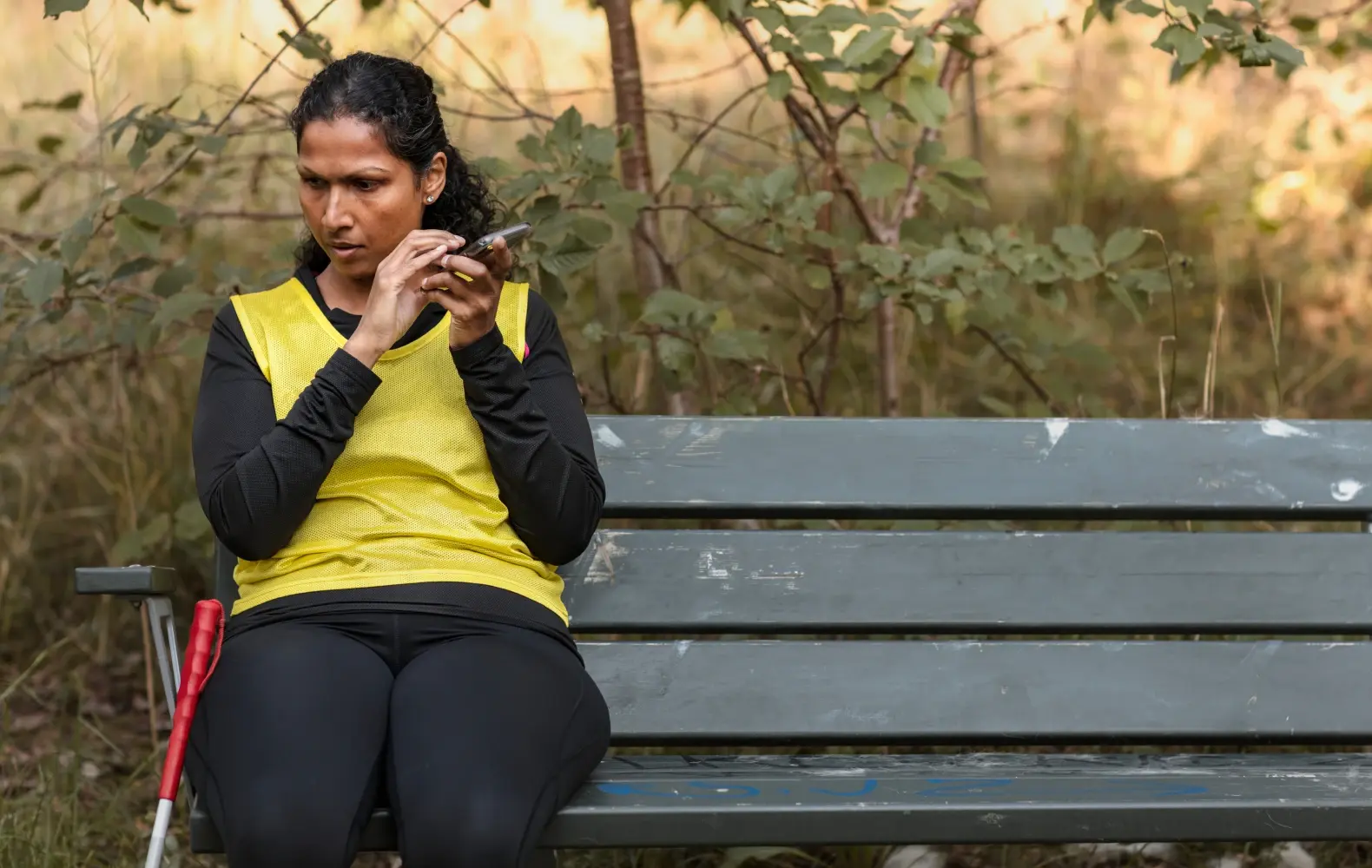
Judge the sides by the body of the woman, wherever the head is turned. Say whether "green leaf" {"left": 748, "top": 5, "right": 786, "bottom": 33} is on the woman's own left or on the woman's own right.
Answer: on the woman's own left

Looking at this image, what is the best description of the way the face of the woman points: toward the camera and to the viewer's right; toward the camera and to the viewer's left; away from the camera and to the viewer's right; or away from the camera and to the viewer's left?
toward the camera and to the viewer's left

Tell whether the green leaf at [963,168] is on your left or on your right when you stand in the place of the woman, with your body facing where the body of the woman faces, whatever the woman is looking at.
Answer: on your left

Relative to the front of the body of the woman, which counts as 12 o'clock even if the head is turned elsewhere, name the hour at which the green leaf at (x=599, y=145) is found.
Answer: The green leaf is roughly at 7 o'clock from the woman.

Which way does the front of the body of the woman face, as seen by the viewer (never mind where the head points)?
toward the camera

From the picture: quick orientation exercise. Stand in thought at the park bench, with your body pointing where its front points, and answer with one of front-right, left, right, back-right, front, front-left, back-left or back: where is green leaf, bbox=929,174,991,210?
back

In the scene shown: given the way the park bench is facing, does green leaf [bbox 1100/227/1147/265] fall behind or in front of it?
behind

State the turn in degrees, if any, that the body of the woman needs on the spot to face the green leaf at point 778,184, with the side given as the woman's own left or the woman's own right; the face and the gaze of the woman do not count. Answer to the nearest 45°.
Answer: approximately 135° to the woman's own left

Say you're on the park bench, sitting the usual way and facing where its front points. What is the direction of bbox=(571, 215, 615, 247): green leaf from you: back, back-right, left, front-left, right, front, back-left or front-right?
back-right

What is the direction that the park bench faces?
toward the camera
